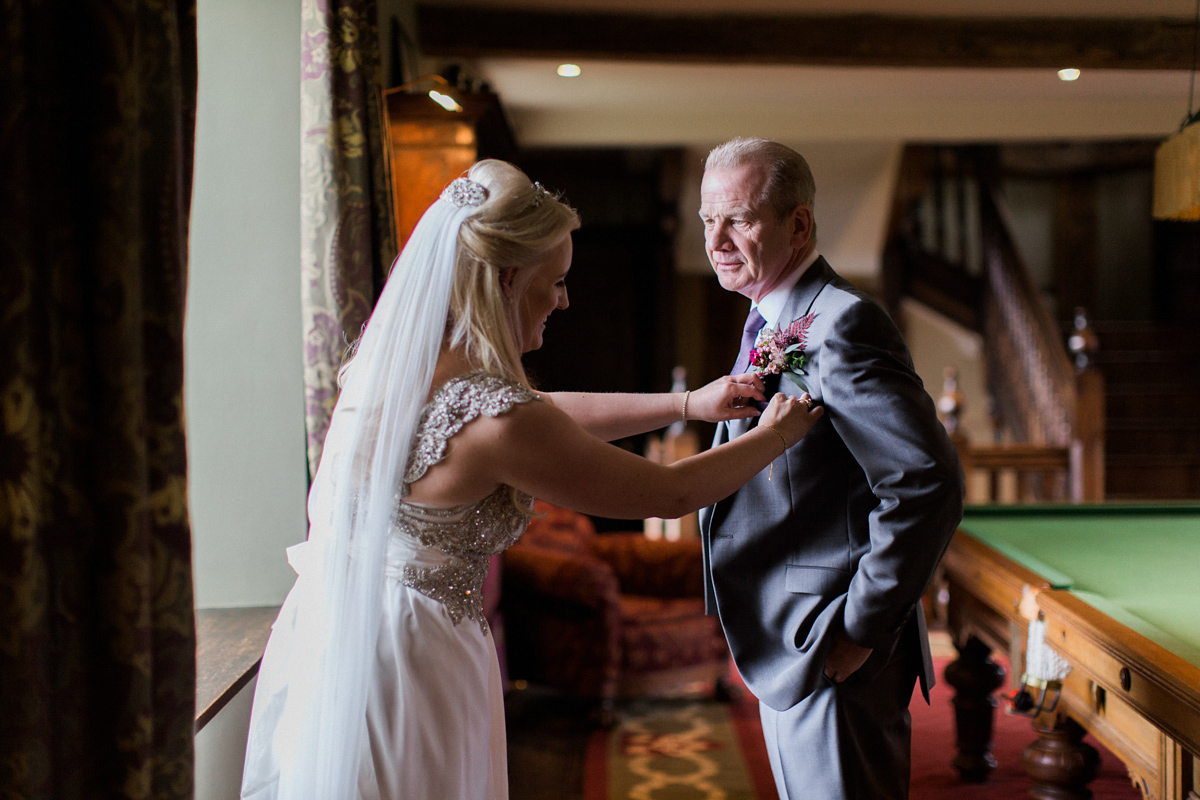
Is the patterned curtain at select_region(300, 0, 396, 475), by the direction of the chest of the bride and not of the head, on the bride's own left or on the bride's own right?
on the bride's own left

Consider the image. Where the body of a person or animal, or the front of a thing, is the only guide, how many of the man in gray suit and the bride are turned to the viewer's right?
1

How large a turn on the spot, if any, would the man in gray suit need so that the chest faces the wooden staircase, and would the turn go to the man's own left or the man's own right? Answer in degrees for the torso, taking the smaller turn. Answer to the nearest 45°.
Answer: approximately 135° to the man's own right

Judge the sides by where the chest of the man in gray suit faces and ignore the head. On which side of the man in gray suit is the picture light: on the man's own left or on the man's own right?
on the man's own right

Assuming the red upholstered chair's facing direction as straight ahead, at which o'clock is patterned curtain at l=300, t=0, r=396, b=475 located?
The patterned curtain is roughly at 2 o'clock from the red upholstered chair.

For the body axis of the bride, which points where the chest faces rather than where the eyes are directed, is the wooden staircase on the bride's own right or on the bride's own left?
on the bride's own left

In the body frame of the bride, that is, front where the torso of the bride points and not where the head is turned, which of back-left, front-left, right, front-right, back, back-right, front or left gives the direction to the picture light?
left

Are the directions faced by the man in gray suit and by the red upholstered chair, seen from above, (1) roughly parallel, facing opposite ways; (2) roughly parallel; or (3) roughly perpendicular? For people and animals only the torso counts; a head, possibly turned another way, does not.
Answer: roughly perpendicular

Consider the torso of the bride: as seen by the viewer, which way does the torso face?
to the viewer's right
